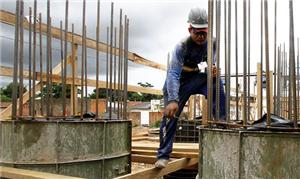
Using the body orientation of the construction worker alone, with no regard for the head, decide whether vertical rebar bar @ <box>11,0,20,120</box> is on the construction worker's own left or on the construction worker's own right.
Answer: on the construction worker's own right

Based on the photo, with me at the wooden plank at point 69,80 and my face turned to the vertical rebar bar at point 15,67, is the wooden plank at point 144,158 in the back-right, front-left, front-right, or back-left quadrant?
front-left

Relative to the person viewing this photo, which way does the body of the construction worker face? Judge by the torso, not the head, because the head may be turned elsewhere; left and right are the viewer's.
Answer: facing the viewer

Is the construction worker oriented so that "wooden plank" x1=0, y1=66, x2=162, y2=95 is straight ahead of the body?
no

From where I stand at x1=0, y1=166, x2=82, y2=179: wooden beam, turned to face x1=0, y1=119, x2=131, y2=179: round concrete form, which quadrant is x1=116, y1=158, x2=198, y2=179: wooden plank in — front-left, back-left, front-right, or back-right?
front-right

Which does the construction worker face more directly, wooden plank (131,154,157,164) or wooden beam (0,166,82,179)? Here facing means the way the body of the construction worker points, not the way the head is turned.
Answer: the wooden beam
